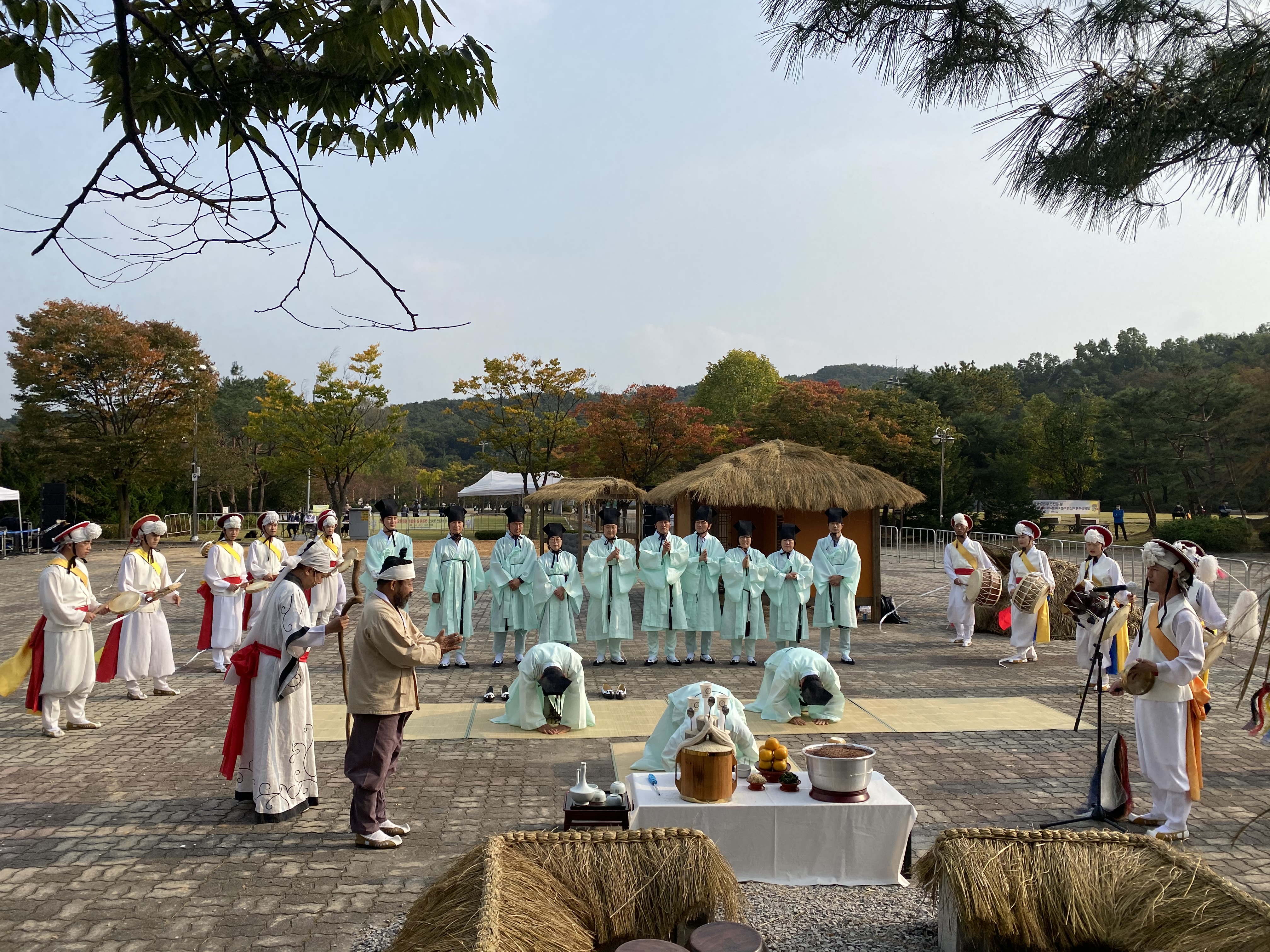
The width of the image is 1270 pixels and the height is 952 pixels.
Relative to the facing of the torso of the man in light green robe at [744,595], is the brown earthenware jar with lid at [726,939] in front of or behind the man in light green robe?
in front

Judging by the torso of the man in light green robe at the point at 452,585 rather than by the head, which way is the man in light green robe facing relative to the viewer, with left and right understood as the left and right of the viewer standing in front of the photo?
facing the viewer

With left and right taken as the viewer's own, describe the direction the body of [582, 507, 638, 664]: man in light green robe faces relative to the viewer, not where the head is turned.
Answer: facing the viewer

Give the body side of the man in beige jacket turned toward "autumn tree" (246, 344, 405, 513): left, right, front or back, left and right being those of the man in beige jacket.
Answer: left

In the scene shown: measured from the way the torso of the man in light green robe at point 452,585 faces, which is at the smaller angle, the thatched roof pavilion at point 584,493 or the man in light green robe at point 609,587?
the man in light green robe

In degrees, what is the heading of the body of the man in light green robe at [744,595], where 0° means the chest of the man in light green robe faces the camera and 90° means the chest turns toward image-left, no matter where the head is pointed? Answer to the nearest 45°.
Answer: approximately 0°

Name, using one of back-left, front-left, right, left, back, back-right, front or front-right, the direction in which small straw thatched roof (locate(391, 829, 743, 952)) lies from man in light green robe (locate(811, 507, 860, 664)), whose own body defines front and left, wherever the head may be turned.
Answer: front

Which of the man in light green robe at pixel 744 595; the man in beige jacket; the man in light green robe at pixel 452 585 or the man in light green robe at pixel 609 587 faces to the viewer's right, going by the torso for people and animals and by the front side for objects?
the man in beige jacket

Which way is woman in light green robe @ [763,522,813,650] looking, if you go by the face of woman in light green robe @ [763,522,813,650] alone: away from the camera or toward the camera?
toward the camera

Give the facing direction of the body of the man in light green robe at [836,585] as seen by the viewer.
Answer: toward the camera

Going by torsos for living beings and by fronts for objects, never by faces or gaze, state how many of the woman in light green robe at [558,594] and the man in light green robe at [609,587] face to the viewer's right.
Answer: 0

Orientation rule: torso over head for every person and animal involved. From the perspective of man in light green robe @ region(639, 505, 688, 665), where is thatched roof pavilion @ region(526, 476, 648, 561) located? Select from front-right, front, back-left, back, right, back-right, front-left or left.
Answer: back

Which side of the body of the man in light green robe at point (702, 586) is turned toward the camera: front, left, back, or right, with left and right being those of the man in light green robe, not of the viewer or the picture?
front

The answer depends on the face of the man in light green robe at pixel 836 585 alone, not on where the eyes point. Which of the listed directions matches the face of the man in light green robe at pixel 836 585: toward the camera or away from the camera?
toward the camera

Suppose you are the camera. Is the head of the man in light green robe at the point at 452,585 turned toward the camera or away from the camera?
toward the camera

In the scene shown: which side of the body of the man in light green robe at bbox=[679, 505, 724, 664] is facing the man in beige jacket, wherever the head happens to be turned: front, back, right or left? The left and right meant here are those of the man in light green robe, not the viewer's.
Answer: front

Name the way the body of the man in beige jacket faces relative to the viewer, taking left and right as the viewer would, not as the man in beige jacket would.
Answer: facing to the right of the viewer
